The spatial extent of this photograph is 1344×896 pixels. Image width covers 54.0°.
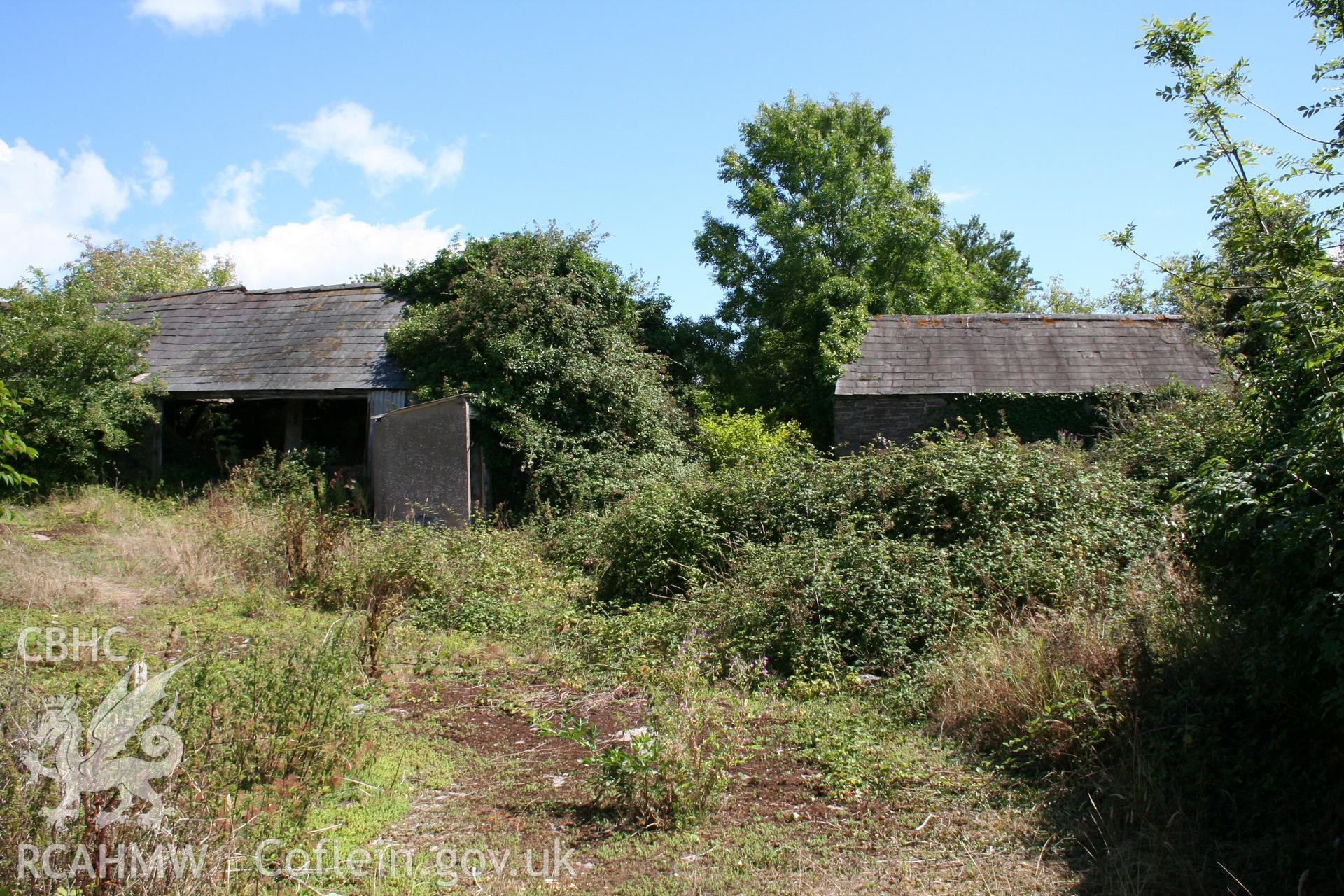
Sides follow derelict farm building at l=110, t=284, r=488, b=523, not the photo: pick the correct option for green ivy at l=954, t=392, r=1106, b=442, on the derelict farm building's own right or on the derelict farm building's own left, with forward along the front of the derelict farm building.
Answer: on the derelict farm building's own left

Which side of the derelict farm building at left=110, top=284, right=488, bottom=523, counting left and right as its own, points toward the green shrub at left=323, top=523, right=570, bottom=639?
front

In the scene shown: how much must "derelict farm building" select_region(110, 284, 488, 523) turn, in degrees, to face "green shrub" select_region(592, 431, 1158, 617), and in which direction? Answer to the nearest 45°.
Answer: approximately 45° to its left

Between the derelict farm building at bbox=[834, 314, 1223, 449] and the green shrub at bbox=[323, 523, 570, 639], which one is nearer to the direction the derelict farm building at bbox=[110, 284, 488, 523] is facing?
the green shrub

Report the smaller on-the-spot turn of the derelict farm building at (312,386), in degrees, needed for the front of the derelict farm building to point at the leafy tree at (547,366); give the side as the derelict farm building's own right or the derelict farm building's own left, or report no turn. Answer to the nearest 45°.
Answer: approximately 45° to the derelict farm building's own left

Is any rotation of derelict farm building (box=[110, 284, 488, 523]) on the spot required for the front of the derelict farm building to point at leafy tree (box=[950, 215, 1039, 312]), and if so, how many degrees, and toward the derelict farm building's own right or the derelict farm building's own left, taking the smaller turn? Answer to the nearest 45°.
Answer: approximately 135° to the derelict farm building's own left

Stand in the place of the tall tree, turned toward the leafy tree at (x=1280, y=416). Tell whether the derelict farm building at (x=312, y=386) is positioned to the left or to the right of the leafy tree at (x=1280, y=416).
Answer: right

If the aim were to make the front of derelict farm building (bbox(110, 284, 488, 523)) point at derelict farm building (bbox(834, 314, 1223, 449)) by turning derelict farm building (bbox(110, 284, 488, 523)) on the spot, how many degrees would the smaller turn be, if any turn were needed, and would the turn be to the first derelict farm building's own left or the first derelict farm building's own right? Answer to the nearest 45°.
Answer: approximately 90° to the first derelict farm building's own left

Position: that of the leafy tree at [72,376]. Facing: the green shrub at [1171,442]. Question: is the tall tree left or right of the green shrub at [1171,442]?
left

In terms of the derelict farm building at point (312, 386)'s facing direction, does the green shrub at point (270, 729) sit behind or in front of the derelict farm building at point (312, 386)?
in front

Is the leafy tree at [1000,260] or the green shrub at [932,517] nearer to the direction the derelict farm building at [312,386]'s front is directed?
the green shrub

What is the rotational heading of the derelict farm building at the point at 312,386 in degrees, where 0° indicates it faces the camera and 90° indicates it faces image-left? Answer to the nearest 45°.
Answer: approximately 0°

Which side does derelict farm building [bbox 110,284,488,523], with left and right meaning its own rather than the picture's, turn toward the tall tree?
left
